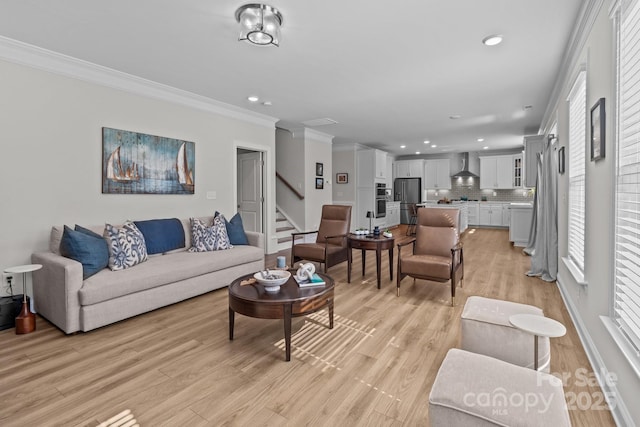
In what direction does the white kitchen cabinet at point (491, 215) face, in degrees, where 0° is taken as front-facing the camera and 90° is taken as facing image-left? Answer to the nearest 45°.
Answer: approximately 0°

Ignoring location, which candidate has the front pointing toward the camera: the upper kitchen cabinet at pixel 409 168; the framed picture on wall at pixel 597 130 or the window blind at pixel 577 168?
the upper kitchen cabinet

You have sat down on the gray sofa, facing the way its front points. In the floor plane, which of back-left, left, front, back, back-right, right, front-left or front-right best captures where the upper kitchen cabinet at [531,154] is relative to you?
front-left

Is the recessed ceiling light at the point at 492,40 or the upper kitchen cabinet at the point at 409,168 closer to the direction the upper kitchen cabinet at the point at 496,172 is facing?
the recessed ceiling light

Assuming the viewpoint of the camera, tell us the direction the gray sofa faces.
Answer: facing the viewer and to the right of the viewer

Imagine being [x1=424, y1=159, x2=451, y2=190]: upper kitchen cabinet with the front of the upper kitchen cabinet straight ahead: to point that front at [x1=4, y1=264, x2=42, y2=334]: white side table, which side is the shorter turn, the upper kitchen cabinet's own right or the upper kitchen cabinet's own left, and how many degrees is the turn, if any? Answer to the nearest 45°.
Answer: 0° — it already faces it

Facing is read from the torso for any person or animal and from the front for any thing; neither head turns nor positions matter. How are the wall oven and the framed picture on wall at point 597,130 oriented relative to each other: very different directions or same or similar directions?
very different directions

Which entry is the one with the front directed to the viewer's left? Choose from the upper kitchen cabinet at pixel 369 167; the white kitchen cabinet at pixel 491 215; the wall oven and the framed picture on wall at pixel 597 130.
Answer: the framed picture on wall

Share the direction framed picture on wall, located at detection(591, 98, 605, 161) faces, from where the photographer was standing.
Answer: facing to the left of the viewer

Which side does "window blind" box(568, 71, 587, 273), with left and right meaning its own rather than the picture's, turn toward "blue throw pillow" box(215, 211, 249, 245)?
front

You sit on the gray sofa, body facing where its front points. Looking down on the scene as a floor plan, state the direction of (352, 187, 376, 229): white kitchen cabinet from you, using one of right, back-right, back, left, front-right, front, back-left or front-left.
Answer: left
